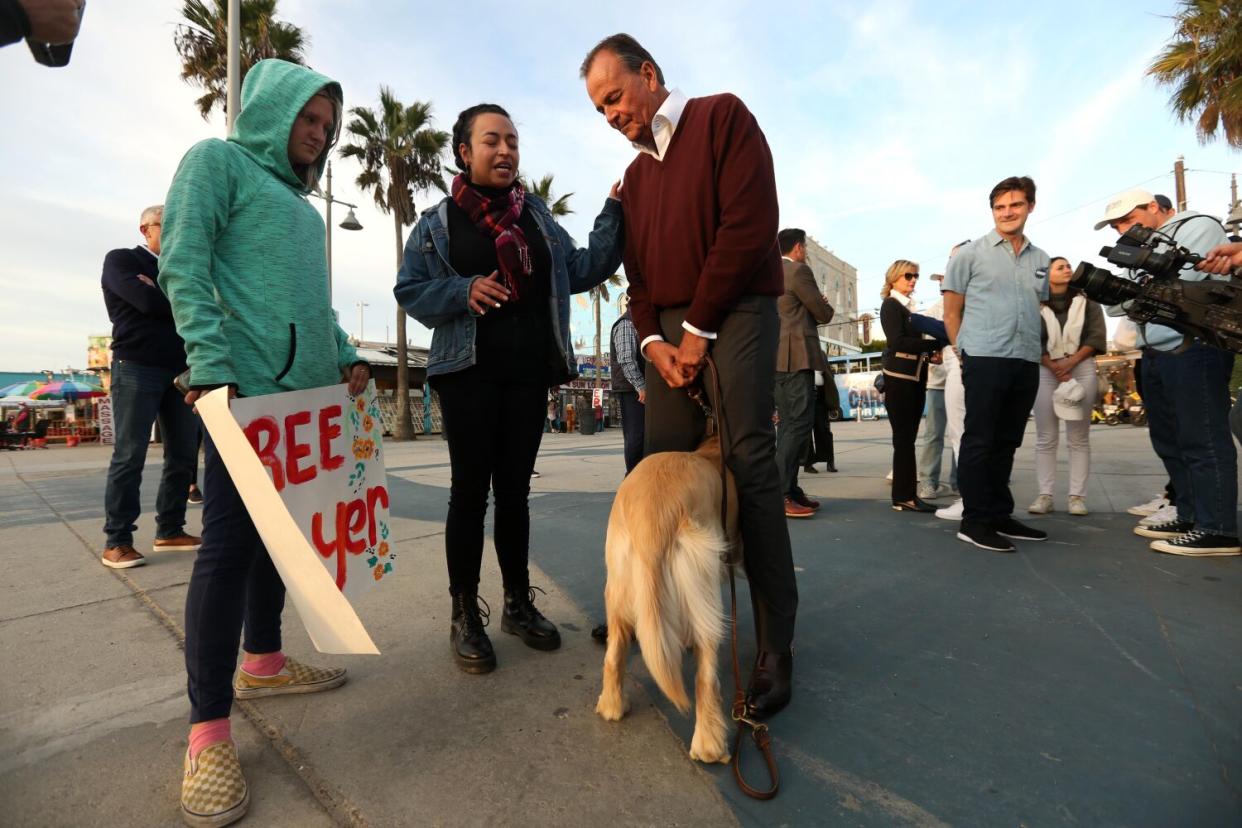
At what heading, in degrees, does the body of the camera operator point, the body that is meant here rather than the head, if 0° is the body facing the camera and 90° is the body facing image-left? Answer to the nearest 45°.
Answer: approximately 90°

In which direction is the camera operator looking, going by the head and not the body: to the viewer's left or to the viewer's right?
to the viewer's left

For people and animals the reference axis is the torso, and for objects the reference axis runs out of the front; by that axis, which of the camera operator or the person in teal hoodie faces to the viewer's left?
the camera operator

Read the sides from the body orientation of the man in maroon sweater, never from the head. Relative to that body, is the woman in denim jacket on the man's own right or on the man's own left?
on the man's own right

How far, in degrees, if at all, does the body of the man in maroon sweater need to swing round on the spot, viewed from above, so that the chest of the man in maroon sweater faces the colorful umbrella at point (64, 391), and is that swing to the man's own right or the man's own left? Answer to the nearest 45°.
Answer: approximately 90° to the man's own right

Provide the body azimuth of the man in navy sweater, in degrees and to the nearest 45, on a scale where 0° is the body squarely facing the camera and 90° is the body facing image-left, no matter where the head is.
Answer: approximately 315°

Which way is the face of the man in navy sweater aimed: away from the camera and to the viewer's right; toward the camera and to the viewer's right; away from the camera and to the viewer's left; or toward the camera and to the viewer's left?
toward the camera and to the viewer's right

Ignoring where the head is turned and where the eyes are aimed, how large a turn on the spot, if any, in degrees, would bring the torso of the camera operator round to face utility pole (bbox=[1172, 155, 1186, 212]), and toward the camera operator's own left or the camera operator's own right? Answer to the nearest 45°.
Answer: approximately 90° to the camera operator's own right

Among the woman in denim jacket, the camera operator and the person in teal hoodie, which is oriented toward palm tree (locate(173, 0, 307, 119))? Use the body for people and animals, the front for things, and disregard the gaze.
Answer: the camera operator

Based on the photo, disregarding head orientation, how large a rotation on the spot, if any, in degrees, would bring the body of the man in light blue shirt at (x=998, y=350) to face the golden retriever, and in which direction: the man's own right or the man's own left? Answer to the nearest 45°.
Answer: approximately 45° to the man's own right
